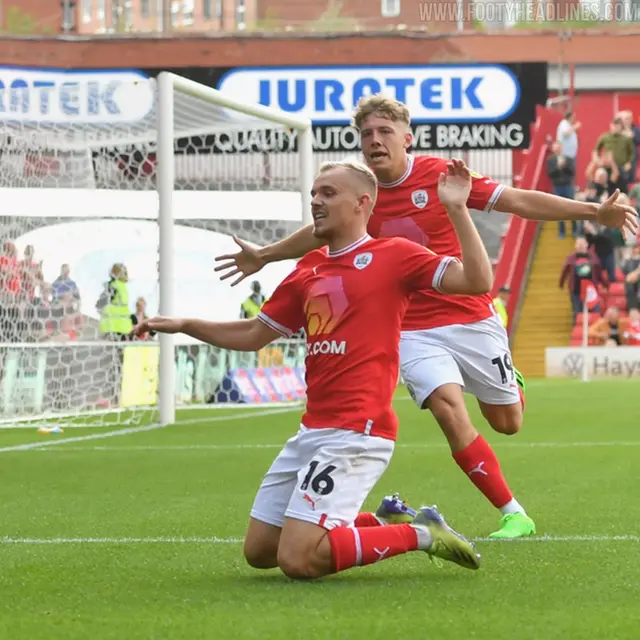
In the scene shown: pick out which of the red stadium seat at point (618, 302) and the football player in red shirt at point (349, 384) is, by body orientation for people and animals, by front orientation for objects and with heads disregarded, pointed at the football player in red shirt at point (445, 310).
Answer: the red stadium seat

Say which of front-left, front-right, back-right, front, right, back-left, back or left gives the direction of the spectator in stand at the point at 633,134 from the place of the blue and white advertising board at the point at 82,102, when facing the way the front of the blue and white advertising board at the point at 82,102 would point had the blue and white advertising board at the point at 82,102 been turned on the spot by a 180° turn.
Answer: front-right

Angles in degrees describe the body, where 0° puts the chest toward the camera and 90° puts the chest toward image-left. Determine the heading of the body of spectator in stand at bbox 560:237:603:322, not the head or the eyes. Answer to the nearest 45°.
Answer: approximately 0°

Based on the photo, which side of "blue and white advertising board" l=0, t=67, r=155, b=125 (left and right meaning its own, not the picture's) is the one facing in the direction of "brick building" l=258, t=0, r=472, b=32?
back
